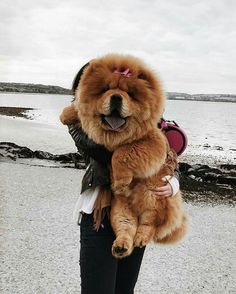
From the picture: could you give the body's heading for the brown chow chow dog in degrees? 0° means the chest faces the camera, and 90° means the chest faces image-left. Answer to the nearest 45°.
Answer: approximately 0°
